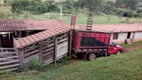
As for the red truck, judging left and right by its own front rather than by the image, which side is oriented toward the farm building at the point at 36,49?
back

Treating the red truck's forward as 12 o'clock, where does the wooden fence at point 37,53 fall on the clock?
The wooden fence is roughly at 6 o'clock from the red truck.

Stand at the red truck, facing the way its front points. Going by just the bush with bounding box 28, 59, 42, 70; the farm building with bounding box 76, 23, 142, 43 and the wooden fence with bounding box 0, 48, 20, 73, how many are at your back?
2

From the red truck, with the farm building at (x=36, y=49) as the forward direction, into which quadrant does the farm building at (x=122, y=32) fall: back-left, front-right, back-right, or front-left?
back-right

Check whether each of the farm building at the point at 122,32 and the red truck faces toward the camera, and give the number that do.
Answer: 1

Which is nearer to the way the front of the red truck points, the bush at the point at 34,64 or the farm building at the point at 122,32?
the farm building

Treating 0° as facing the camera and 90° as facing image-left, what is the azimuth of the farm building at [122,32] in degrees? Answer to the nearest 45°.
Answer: approximately 0°

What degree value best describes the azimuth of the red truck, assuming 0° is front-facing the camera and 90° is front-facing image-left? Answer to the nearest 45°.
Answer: approximately 225°

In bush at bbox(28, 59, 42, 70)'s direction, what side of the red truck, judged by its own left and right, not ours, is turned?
back

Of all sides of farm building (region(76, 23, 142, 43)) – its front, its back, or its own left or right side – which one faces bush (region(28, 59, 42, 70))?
front

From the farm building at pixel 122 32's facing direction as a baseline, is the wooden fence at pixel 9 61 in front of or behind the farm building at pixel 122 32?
in front

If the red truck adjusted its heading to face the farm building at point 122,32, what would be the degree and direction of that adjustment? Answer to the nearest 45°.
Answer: approximately 45° to its left

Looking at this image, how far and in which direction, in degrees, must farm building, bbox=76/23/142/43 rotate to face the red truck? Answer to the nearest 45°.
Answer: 0° — it already faces it
